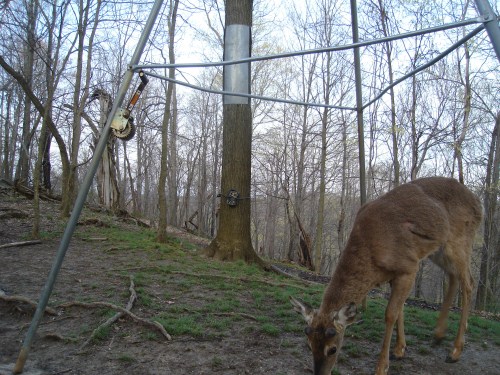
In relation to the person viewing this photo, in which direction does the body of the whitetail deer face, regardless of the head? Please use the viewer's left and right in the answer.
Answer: facing the viewer and to the left of the viewer

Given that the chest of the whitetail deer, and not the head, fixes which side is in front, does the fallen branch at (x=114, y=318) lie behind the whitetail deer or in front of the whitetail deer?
in front

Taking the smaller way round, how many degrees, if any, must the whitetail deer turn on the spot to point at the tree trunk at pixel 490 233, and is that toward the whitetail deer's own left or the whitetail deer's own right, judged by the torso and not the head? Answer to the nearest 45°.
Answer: approximately 135° to the whitetail deer's own right

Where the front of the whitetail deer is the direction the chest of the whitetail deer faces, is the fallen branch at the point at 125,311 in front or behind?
in front

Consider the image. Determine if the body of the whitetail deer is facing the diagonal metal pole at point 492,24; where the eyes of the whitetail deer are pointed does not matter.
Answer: no

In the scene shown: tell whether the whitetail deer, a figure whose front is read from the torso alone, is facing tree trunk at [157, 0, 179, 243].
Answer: no

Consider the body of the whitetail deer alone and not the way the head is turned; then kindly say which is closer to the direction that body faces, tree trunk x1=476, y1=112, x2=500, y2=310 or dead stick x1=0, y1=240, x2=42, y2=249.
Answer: the dead stick

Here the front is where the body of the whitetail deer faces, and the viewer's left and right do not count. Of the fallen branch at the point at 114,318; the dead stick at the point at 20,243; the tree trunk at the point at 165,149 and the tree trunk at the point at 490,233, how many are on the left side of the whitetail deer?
0

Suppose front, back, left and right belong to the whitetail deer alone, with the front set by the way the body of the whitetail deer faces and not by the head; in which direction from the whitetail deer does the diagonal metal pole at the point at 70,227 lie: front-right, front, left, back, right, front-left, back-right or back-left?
front

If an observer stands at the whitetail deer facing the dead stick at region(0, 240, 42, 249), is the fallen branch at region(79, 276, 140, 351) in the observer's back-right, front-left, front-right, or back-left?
front-left

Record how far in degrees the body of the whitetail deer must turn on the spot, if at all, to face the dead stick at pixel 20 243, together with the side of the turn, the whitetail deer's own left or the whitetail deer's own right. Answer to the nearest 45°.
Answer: approximately 45° to the whitetail deer's own right

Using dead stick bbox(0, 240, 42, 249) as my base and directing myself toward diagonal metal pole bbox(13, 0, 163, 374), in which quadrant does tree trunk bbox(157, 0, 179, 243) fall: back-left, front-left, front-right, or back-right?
back-left
